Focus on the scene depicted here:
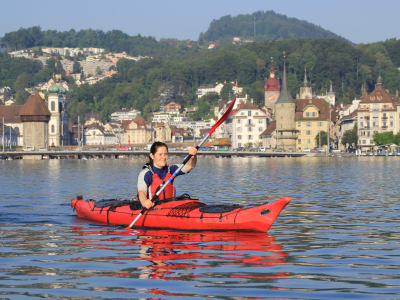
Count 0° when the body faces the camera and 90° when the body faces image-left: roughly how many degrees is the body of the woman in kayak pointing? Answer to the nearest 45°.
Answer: approximately 315°

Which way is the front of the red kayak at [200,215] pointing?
to the viewer's right
